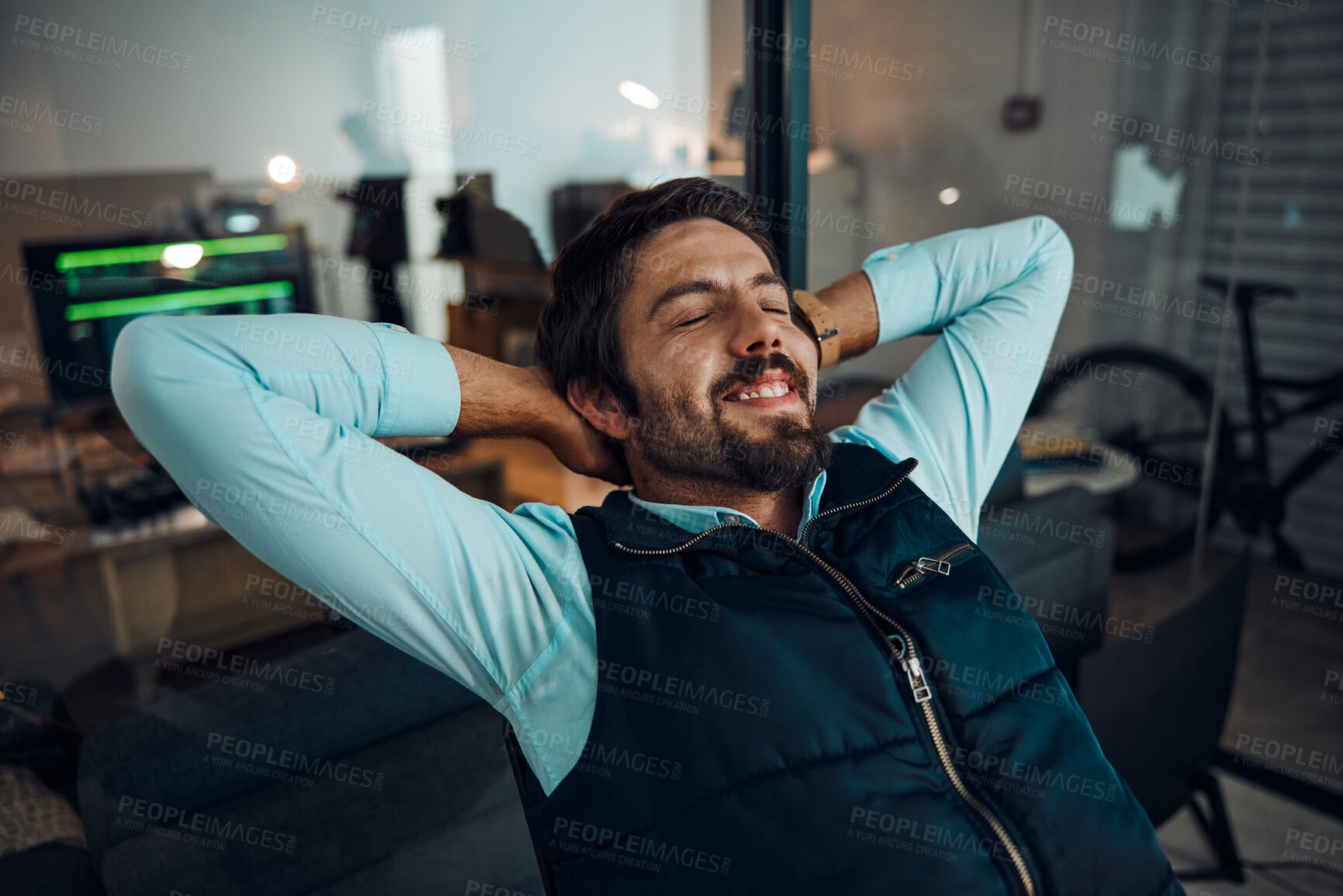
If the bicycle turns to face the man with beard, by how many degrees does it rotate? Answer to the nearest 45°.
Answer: approximately 90° to its right

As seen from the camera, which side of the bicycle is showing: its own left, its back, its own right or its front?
right

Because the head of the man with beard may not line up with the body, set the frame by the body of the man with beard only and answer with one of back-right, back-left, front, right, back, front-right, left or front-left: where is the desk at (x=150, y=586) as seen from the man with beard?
back

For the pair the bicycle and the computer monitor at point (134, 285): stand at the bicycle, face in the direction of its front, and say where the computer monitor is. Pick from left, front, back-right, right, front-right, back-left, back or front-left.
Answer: back-right

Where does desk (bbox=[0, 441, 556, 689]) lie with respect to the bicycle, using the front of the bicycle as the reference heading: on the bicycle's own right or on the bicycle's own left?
on the bicycle's own right

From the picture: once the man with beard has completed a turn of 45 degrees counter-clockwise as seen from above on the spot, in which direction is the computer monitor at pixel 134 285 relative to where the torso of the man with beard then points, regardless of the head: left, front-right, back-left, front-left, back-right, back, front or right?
back-left

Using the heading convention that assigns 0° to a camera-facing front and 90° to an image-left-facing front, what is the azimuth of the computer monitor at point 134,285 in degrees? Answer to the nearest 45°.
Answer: approximately 0°

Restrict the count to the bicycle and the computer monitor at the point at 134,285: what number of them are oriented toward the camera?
1
